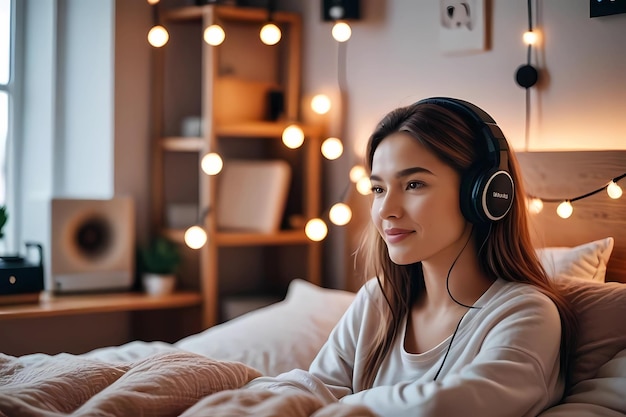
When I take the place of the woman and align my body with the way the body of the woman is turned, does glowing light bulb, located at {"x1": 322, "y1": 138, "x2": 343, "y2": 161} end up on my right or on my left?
on my right

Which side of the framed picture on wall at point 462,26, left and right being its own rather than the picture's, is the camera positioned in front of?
front

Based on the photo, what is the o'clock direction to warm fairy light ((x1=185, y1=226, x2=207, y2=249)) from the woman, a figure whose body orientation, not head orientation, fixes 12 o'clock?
The warm fairy light is roughly at 3 o'clock from the woman.

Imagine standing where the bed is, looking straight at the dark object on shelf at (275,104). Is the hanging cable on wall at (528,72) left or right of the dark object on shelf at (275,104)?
right

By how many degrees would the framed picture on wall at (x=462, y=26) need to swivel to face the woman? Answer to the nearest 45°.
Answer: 0° — it already faces them

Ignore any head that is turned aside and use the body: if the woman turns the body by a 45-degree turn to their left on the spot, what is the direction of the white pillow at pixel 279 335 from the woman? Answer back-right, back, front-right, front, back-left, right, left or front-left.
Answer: back-right

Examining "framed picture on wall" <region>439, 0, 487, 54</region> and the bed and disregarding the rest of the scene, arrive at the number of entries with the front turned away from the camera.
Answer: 0

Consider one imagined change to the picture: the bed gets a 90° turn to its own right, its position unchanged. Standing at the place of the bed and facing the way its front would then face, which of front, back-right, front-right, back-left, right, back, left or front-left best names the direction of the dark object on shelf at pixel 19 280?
front

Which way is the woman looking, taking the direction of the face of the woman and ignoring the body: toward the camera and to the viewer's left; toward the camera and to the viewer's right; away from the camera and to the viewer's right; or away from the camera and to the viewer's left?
toward the camera and to the viewer's left

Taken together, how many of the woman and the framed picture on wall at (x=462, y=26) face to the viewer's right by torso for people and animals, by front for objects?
0

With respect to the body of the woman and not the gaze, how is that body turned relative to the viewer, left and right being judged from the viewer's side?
facing the viewer and to the left of the viewer
